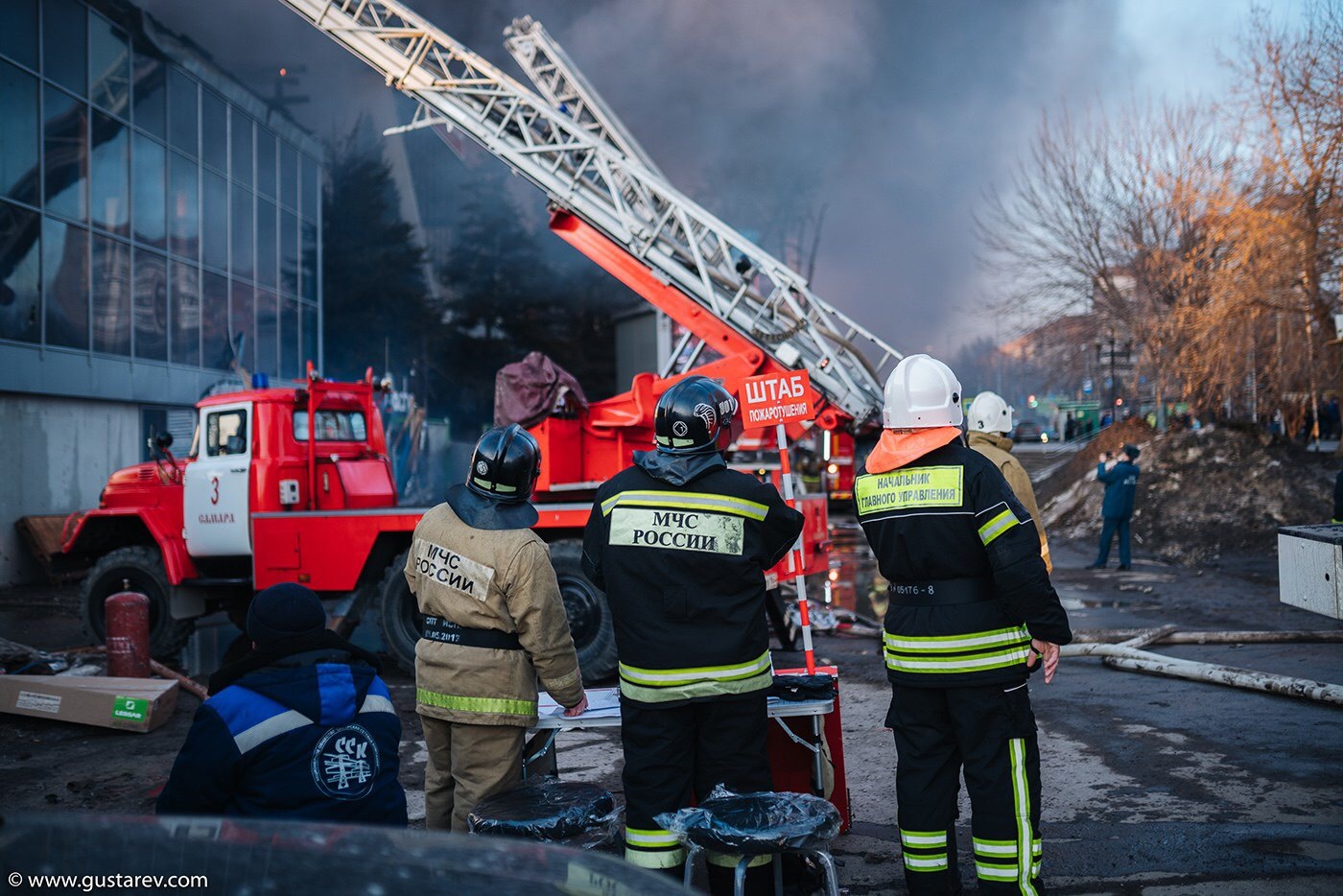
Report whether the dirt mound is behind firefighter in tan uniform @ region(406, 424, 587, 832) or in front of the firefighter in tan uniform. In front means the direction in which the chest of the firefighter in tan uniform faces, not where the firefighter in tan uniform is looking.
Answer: in front

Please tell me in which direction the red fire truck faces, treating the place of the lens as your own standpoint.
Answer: facing away from the viewer and to the left of the viewer

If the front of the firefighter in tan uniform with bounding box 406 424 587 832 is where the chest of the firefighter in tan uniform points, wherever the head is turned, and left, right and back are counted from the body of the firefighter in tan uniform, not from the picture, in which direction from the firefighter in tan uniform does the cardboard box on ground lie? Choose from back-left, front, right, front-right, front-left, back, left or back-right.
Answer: left

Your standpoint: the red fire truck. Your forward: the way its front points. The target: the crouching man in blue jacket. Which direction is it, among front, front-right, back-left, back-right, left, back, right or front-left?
back-left

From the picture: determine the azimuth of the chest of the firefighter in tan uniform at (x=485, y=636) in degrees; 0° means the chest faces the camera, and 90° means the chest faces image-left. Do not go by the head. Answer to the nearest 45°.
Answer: approximately 225°

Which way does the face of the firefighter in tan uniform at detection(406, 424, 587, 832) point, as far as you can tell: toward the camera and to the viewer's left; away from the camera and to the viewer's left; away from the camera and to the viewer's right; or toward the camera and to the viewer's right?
away from the camera and to the viewer's right

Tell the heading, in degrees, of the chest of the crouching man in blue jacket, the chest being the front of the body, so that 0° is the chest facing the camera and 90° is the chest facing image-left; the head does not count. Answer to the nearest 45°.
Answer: approximately 135°

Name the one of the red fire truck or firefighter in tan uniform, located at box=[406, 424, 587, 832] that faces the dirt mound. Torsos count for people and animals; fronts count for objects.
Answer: the firefighter in tan uniform

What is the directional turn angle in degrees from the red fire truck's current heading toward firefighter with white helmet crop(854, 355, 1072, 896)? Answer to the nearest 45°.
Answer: approximately 135° to its left

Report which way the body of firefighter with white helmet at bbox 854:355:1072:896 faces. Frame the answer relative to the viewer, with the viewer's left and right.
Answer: facing away from the viewer and to the right of the viewer

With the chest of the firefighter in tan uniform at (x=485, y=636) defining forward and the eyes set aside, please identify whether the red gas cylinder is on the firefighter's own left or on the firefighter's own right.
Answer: on the firefighter's own left

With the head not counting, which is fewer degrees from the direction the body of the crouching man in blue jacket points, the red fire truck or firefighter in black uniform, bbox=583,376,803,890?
the red fire truck

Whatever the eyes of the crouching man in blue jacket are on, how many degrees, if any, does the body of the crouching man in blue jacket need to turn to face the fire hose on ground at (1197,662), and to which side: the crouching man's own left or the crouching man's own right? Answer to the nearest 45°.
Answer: approximately 90° to the crouching man's own right
